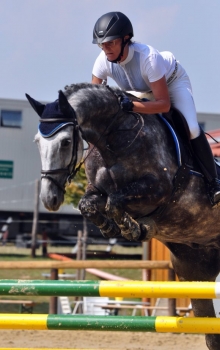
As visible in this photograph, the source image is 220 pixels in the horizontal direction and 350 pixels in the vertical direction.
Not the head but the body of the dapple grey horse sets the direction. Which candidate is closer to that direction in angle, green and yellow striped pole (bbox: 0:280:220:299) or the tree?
the green and yellow striped pole

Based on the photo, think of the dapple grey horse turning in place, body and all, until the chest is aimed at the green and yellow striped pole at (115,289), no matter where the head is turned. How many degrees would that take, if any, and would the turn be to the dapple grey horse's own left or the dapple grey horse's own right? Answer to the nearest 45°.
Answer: approximately 45° to the dapple grey horse's own left

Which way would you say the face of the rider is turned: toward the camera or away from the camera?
toward the camera

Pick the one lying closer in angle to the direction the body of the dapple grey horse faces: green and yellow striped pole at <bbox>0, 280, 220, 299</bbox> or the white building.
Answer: the green and yellow striped pole

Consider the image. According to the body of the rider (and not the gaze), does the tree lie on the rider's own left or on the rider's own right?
on the rider's own right

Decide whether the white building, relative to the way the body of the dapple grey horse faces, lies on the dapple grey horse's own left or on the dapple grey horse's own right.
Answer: on the dapple grey horse's own right

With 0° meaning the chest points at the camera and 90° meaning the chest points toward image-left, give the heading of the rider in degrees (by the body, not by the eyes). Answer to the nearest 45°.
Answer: approximately 45°
